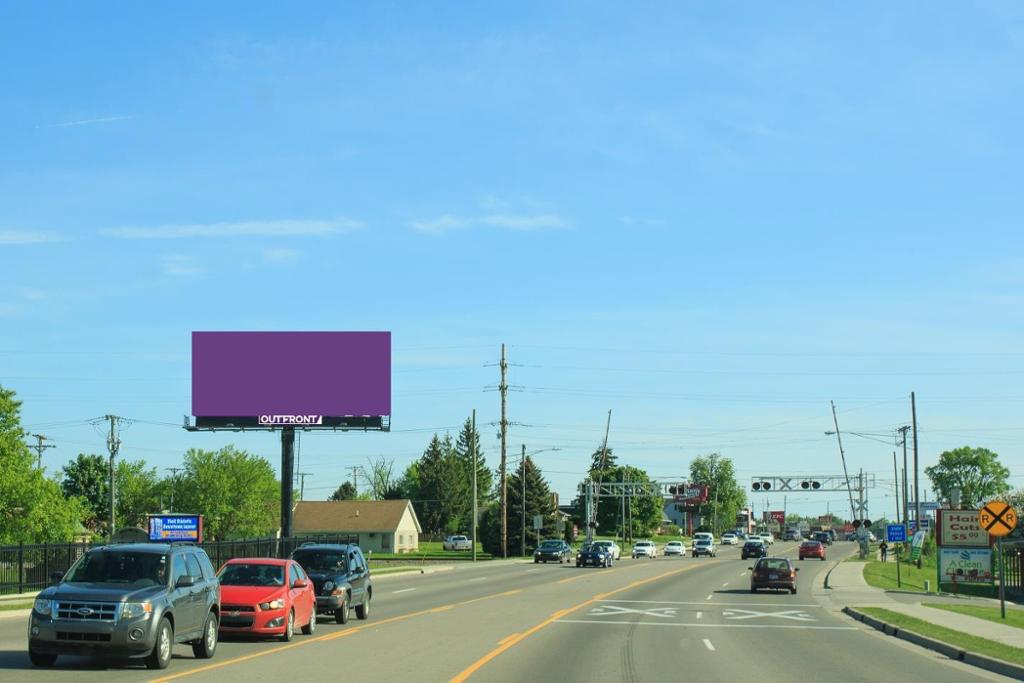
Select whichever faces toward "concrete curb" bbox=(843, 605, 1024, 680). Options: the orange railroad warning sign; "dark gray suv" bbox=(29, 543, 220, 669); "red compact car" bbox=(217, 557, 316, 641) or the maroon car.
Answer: the orange railroad warning sign

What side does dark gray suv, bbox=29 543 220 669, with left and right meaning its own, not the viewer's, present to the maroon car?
back

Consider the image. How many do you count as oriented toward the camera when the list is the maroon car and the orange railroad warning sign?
1

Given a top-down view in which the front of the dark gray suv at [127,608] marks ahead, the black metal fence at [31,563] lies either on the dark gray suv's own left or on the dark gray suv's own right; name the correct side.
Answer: on the dark gray suv's own right

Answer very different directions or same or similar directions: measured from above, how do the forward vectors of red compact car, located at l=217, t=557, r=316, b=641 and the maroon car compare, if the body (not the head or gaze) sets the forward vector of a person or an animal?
very different directions

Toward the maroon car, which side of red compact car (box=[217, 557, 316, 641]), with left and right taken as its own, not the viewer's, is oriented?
back

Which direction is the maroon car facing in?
away from the camera

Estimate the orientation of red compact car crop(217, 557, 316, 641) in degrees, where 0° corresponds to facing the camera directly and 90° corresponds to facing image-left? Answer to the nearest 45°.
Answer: approximately 45°

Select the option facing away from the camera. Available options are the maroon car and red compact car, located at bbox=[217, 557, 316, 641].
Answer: the maroon car

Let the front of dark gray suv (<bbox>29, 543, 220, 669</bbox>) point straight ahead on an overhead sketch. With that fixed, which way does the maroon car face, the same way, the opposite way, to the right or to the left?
the opposite way

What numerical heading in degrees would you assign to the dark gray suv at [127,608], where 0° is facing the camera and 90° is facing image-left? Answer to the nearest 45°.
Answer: approximately 45°

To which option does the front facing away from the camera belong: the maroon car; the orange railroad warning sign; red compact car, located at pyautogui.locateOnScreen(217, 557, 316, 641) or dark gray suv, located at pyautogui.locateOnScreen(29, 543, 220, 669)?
the maroon car

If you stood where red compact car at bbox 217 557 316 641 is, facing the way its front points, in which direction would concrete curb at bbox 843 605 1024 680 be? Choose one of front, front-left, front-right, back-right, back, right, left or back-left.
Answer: back-left
